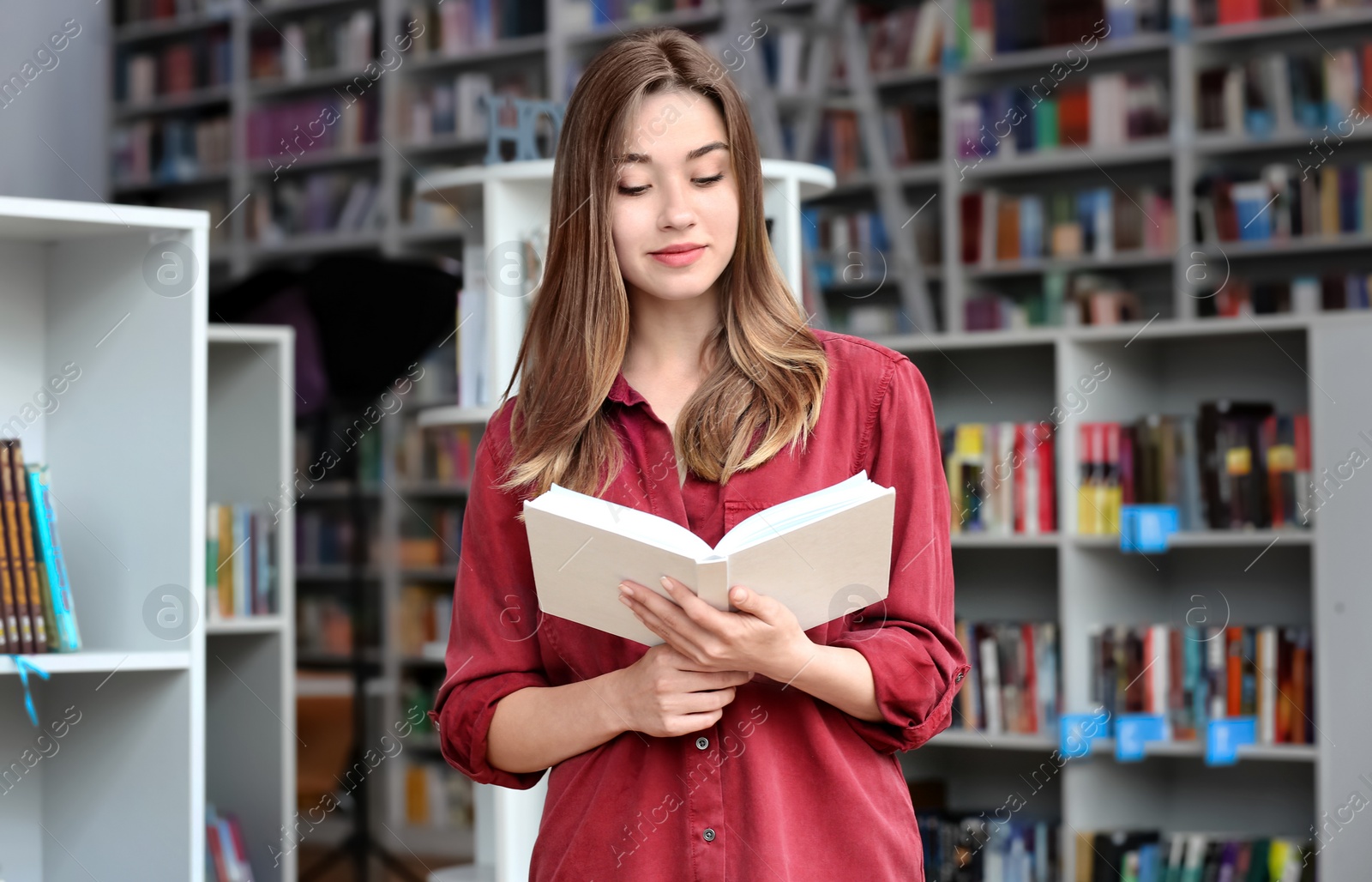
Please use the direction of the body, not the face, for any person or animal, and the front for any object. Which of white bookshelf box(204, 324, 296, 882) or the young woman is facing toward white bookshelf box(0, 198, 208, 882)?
white bookshelf box(204, 324, 296, 882)

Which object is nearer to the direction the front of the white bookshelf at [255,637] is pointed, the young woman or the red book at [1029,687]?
the young woman

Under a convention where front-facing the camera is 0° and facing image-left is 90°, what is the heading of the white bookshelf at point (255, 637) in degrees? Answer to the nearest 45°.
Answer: approximately 0°

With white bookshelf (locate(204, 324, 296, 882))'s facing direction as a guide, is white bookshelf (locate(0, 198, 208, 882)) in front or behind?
in front

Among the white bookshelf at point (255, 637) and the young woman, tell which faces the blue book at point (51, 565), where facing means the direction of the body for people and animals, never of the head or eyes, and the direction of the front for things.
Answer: the white bookshelf

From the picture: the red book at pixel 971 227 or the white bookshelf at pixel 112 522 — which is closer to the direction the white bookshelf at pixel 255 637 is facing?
the white bookshelf

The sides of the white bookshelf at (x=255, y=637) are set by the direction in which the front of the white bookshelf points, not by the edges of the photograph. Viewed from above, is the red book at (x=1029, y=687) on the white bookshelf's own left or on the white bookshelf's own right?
on the white bookshelf's own left
